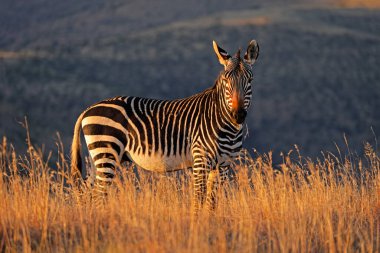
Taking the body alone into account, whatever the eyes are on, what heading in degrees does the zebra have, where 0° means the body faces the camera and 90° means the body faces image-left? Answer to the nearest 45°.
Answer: approximately 315°
